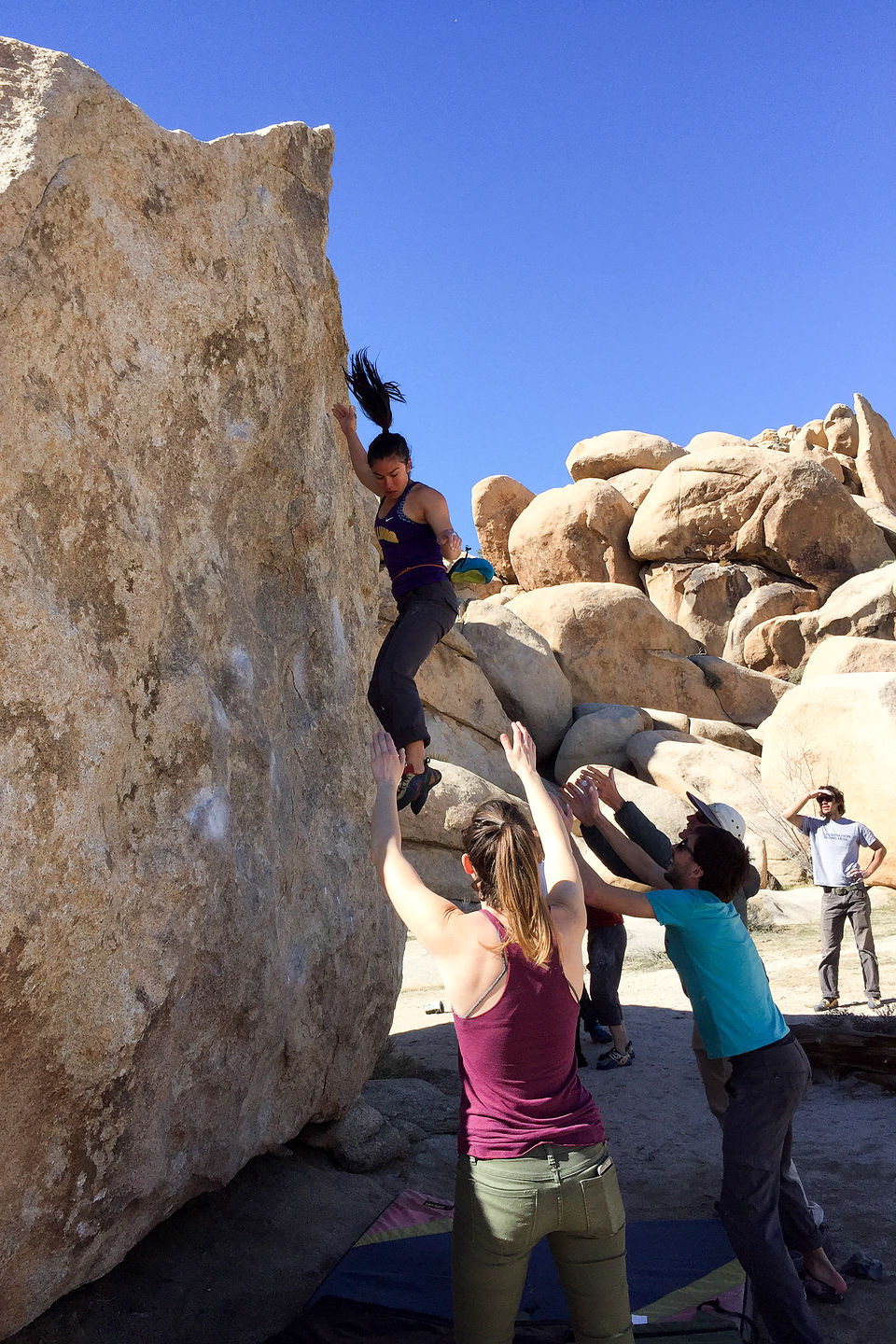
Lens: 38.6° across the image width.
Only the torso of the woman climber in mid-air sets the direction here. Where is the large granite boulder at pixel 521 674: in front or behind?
behind

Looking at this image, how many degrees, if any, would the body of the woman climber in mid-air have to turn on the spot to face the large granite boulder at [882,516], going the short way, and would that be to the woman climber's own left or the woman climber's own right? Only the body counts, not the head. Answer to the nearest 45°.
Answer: approximately 180°

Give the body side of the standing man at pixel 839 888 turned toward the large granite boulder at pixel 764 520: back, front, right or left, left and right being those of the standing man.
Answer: back

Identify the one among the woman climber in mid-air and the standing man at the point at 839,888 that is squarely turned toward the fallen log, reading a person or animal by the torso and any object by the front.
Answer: the standing man

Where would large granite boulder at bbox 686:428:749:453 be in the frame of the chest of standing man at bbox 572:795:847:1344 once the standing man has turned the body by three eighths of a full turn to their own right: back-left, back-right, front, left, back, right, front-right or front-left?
front-left

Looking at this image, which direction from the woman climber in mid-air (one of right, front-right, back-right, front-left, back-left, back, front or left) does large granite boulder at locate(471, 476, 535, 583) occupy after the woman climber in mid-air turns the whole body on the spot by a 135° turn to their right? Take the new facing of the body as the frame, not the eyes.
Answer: front

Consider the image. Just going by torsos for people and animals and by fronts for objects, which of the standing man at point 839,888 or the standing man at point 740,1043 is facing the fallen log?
the standing man at point 839,888

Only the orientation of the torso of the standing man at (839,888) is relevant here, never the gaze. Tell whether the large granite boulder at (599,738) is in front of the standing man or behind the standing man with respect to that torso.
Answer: behind

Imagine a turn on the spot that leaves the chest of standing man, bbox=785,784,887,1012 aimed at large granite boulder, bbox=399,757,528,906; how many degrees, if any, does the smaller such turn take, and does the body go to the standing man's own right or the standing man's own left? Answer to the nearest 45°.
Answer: approximately 135° to the standing man's own right

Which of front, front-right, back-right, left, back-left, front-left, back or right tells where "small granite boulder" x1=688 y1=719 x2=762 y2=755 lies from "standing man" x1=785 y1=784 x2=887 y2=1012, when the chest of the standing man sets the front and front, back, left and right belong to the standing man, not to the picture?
back
